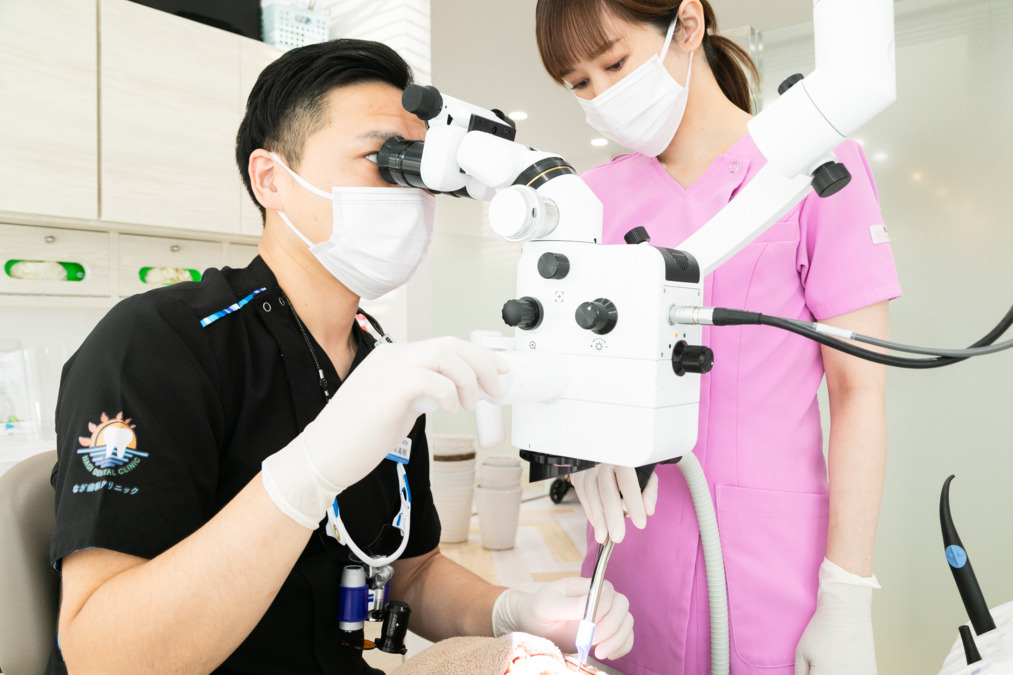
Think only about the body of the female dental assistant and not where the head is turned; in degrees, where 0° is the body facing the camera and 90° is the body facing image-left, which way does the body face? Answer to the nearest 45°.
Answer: approximately 45°

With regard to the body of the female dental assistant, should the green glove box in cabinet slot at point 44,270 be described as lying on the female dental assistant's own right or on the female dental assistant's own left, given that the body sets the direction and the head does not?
on the female dental assistant's own right

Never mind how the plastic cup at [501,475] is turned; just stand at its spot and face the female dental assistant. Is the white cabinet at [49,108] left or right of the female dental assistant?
right

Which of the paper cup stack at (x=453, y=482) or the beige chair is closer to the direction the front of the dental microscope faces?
the beige chair

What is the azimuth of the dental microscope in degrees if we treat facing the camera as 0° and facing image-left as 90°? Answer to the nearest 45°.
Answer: approximately 90°

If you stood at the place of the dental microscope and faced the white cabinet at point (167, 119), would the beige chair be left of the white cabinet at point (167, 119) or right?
left

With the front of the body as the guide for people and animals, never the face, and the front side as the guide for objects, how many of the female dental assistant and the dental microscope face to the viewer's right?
0
